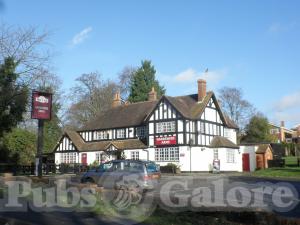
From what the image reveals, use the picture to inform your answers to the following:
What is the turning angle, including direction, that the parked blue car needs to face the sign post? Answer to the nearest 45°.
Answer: approximately 45° to its left

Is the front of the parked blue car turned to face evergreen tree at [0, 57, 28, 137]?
yes

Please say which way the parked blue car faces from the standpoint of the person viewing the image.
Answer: facing away from the viewer and to the left of the viewer
